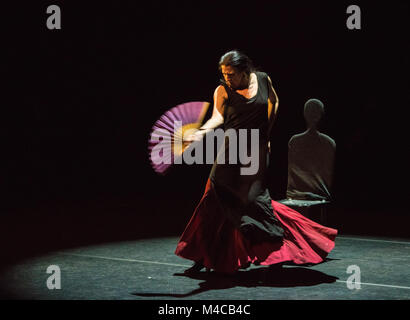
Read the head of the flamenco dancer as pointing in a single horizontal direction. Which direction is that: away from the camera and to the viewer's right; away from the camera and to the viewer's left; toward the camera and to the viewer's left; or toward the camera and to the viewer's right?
toward the camera and to the viewer's left

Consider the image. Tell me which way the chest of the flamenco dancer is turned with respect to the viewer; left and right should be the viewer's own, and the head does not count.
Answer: facing the viewer and to the left of the viewer

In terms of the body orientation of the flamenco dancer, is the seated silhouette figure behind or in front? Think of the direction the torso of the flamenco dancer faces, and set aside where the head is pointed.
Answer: behind
